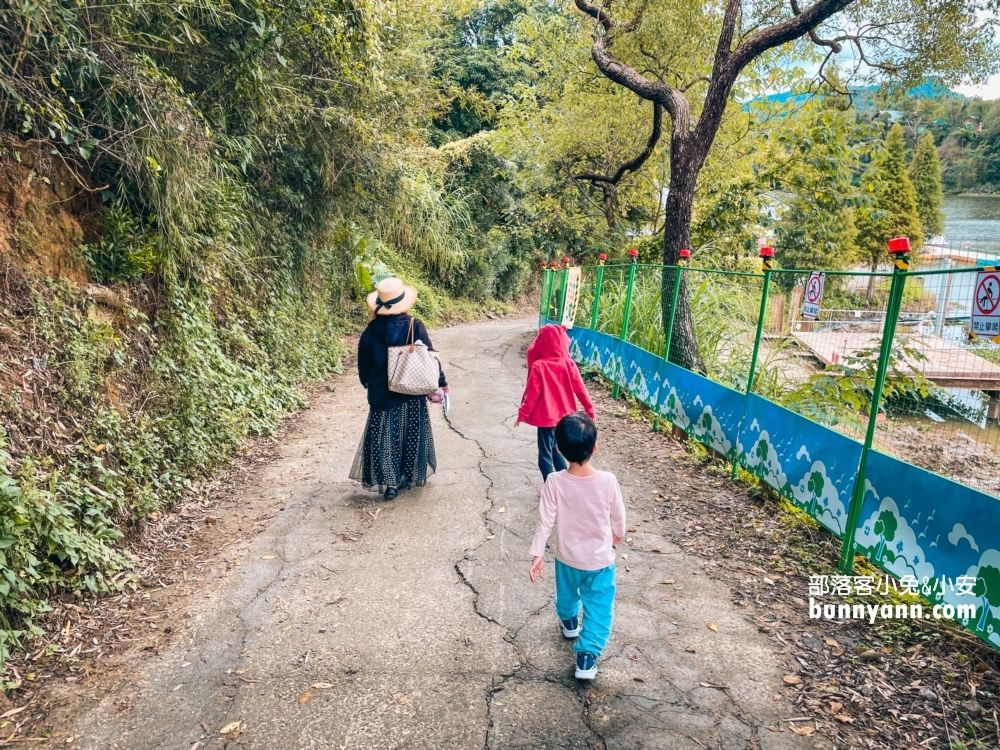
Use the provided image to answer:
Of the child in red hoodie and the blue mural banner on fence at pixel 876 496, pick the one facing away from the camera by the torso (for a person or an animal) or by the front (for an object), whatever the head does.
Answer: the child in red hoodie

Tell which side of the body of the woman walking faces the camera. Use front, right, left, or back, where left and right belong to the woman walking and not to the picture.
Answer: back

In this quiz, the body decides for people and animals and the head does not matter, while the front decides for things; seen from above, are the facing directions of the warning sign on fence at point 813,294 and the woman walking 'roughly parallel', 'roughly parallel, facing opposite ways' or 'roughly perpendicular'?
roughly perpendicular

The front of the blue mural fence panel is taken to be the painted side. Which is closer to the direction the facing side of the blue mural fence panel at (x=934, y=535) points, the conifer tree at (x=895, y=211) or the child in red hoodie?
the child in red hoodie

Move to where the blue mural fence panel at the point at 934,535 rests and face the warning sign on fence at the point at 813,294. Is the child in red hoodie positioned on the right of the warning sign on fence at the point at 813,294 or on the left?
left

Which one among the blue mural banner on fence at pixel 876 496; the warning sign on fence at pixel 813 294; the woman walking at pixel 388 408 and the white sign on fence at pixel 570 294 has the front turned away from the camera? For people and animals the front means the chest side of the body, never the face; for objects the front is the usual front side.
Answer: the woman walking

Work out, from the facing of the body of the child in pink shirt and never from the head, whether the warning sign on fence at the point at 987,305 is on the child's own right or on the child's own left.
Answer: on the child's own right

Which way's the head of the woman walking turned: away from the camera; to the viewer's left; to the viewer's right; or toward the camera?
away from the camera

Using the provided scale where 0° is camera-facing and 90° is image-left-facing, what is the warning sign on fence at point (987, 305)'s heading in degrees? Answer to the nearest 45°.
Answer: approximately 45°

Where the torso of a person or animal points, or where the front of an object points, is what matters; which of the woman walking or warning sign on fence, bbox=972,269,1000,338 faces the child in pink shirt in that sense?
the warning sign on fence

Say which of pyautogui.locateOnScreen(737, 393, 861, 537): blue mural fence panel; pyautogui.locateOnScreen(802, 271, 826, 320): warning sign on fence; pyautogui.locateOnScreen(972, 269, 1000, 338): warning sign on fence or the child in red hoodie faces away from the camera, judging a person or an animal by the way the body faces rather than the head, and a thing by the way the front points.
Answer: the child in red hoodie
